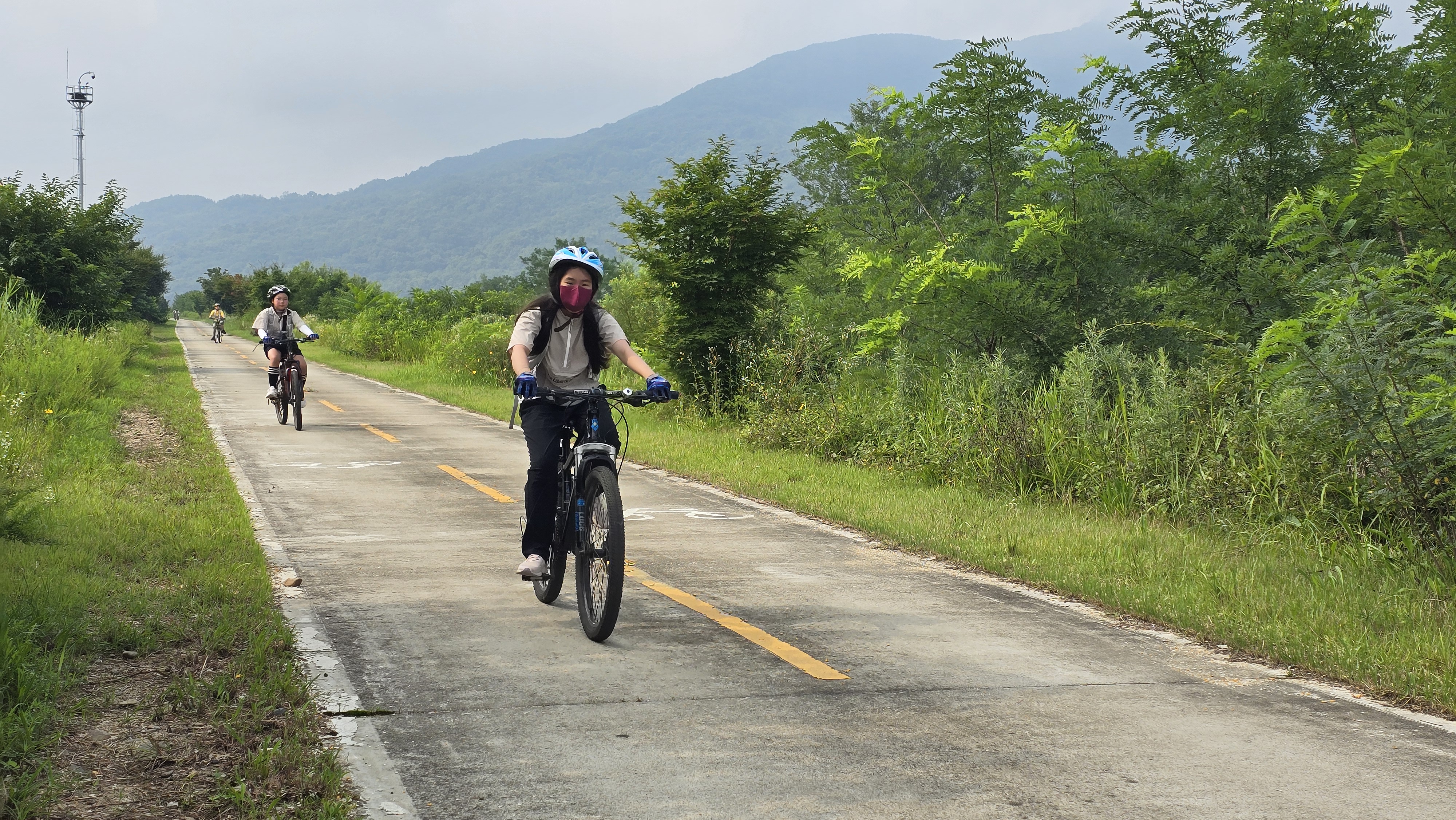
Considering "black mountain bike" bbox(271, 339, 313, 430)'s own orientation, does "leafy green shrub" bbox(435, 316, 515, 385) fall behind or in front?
behind

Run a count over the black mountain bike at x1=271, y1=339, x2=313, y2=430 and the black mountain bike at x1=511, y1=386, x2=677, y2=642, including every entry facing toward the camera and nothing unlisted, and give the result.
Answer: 2

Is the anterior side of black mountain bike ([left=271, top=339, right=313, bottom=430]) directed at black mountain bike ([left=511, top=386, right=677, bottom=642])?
yes

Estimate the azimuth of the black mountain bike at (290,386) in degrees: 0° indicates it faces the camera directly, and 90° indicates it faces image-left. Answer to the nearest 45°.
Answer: approximately 0°

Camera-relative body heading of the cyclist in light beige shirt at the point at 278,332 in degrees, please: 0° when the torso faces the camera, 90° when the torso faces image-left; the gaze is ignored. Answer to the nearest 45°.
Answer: approximately 0°

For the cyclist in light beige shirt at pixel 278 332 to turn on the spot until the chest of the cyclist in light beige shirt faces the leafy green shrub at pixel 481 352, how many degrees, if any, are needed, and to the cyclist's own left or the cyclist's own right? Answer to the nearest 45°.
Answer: approximately 135° to the cyclist's own left

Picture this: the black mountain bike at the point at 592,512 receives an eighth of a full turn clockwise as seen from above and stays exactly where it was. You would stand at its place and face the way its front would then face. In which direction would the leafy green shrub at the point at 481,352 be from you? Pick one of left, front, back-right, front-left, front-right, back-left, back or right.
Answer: back-right
